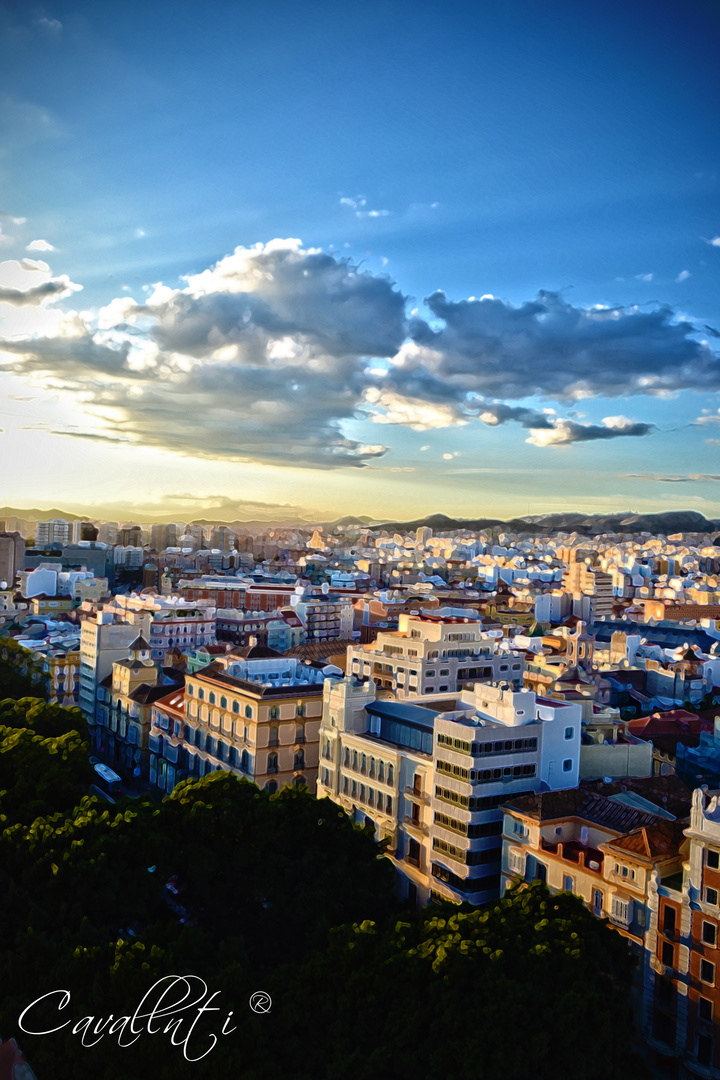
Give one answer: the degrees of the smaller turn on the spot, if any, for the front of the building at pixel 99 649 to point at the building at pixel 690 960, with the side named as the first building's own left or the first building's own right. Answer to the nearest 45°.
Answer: approximately 45° to the first building's own left

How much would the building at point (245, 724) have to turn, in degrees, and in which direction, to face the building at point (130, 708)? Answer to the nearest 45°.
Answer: approximately 90° to its right

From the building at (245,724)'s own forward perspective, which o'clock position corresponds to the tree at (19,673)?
The tree is roughly at 3 o'clock from the building.

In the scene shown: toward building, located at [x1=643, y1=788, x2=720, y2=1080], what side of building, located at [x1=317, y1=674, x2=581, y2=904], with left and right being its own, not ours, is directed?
left

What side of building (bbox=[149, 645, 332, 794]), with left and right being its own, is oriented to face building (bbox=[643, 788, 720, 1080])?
left

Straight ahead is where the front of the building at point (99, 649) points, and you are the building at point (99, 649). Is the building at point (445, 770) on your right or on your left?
on your left

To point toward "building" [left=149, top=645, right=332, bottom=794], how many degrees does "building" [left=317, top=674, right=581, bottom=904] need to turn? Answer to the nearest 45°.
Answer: approximately 90° to its right

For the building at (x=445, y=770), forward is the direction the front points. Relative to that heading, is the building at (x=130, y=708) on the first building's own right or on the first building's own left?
on the first building's own right

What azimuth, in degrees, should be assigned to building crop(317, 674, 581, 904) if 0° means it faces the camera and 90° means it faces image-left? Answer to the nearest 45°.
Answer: approximately 45°

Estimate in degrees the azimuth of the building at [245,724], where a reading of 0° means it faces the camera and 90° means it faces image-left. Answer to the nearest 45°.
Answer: approximately 45°
